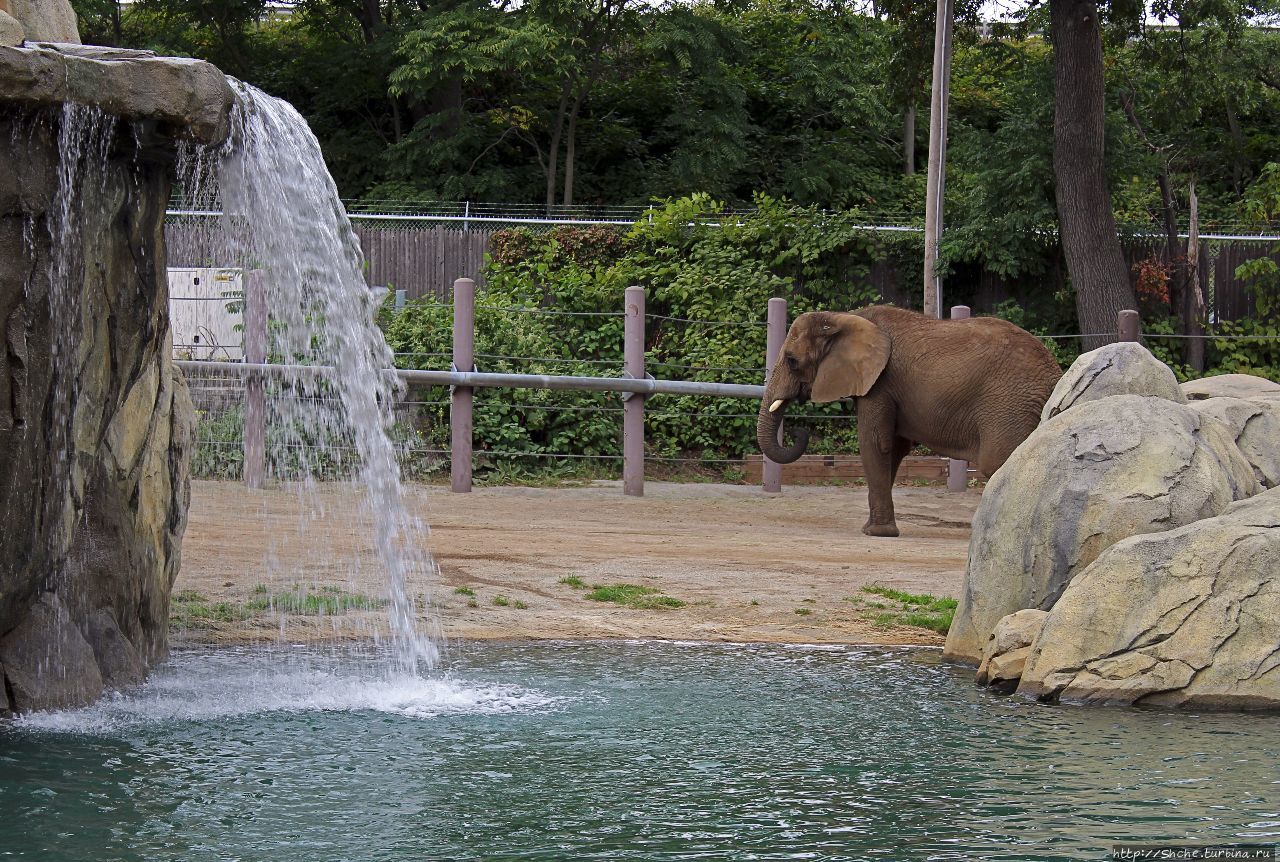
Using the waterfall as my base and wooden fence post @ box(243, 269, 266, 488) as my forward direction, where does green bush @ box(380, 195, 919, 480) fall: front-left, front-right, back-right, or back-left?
front-right

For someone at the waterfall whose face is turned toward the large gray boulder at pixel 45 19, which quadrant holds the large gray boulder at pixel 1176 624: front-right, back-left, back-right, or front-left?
back-left

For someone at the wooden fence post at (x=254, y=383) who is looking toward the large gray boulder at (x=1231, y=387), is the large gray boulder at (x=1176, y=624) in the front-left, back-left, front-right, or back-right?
front-right

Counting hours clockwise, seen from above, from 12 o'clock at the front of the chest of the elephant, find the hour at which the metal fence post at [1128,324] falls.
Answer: The metal fence post is roughly at 4 o'clock from the elephant.

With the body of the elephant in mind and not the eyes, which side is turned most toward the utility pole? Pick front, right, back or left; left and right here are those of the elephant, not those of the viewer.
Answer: right

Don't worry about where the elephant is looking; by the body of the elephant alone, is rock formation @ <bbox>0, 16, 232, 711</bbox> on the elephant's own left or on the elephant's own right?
on the elephant's own left

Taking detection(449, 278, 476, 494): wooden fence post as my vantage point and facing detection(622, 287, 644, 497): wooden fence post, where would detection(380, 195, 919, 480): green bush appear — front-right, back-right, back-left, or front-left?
front-left

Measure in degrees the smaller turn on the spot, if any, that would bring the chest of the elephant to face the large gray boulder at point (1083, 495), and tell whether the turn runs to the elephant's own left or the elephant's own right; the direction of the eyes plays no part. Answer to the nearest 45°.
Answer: approximately 90° to the elephant's own left

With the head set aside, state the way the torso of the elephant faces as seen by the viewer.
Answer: to the viewer's left

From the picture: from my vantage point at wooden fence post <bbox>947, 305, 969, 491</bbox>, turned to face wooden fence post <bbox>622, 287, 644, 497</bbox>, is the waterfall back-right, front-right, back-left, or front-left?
front-left

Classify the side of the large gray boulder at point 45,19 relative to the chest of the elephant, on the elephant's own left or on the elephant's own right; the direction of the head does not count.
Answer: on the elephant's own left

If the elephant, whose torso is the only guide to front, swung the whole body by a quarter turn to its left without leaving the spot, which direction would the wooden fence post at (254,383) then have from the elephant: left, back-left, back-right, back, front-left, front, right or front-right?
right

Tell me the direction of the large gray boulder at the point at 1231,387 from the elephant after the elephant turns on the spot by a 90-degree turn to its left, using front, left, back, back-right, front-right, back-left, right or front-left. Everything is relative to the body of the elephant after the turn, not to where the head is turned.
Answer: front-left

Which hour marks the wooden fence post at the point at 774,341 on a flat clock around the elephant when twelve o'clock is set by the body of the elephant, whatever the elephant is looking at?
The wooden fence post is roughly at 2 o'clock from the elephant.
